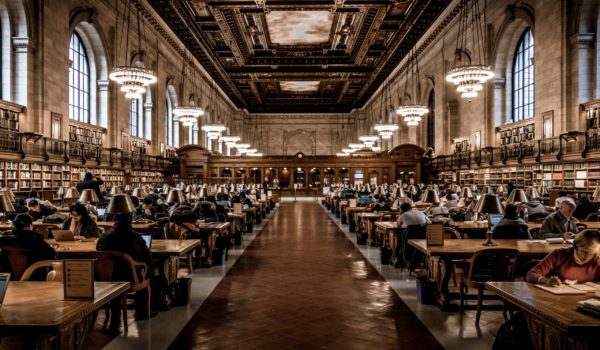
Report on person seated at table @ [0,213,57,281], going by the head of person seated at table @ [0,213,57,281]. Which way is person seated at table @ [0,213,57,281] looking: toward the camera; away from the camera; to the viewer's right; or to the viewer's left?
away from the camera

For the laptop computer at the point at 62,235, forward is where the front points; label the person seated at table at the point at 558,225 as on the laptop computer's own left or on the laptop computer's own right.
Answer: on the laptop computer's own right

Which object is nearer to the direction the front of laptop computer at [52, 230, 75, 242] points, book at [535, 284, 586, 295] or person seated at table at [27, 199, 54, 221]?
the person seated at table

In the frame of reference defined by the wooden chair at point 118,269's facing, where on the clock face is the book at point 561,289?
The book is roughly at 3 o'clock from the wooden chair.

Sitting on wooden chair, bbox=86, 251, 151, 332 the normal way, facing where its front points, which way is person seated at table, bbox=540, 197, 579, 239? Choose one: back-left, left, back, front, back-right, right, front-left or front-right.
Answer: front-right

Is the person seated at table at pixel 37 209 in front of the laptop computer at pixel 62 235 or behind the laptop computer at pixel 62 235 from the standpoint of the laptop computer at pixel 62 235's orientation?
in front

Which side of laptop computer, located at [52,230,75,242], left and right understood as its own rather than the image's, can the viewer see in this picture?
back

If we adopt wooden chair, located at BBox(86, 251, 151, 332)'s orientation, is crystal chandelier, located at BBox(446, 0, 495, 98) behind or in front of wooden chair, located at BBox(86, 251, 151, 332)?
in front

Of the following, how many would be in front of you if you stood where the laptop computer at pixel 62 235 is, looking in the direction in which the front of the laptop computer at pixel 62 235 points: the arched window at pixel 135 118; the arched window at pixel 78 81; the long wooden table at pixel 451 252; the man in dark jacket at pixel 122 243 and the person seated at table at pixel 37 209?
3

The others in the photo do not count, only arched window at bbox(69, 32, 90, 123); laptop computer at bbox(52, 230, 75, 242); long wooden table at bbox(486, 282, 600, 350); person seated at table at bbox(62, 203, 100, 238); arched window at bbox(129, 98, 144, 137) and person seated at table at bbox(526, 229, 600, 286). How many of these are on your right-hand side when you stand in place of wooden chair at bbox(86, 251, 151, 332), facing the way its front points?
2

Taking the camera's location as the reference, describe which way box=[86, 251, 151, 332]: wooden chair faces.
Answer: facing away from the viewer and to the right of the viewer

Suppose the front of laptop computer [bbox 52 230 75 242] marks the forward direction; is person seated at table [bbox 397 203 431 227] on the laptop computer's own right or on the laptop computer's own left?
on the laptop computer's own right

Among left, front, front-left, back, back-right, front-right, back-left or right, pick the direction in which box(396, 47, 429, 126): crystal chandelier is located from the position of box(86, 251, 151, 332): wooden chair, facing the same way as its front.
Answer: front

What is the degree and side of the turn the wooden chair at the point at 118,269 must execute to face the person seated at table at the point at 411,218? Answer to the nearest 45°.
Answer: approximately 45° to its right

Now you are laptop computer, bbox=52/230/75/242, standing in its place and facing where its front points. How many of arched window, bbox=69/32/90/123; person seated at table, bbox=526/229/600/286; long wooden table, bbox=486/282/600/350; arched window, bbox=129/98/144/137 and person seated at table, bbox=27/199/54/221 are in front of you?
3

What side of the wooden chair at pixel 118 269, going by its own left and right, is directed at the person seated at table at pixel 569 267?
right
